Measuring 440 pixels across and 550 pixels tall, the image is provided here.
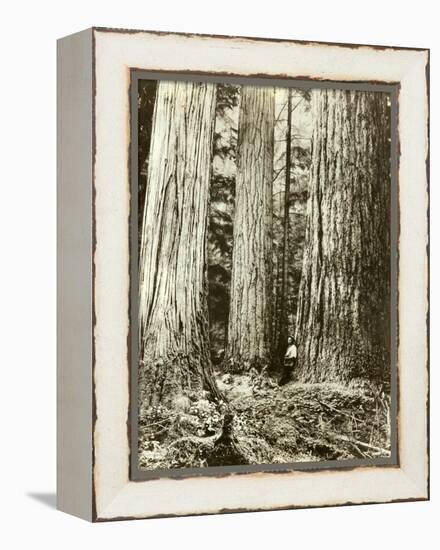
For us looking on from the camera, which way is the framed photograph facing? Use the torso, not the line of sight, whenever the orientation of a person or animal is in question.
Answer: facing the viewer and to the right of the viewer
